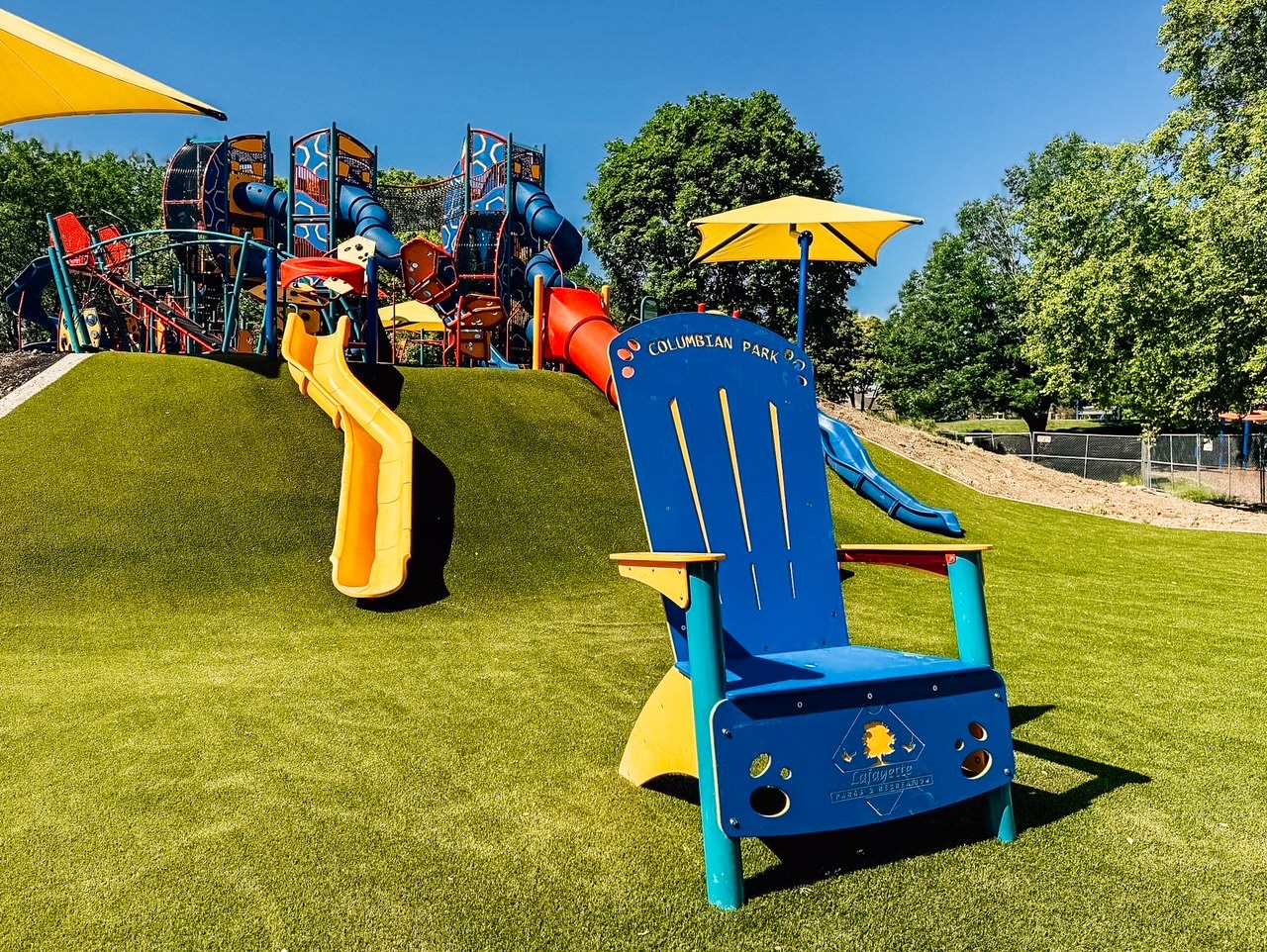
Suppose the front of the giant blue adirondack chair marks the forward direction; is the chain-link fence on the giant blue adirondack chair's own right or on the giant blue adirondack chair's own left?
on the giant blue adirondack chair's own left

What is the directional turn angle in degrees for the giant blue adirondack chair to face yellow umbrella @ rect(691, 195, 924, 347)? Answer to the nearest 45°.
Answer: approximately 135° to its left

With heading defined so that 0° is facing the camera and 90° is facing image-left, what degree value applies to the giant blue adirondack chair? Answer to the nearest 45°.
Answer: approximately 315°

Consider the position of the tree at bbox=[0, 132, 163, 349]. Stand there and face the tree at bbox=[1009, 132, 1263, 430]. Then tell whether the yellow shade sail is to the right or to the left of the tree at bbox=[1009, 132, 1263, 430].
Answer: right

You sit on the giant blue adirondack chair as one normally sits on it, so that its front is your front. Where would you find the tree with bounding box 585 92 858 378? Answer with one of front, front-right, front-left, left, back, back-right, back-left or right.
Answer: back-left

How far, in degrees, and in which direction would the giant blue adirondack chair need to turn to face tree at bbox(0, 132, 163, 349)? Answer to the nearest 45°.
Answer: approximately 180°

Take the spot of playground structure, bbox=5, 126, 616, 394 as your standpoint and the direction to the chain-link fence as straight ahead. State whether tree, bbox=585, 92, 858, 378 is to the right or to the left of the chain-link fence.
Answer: left

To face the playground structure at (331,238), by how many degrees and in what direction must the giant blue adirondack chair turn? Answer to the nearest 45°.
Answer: approximately 180°

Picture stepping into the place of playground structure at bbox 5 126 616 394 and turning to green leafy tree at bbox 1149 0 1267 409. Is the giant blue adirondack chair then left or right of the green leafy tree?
right

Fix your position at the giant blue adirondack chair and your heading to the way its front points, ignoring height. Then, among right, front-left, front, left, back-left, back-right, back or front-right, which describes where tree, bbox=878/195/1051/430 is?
back-left

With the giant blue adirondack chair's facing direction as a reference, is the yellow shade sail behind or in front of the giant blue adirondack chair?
behind
